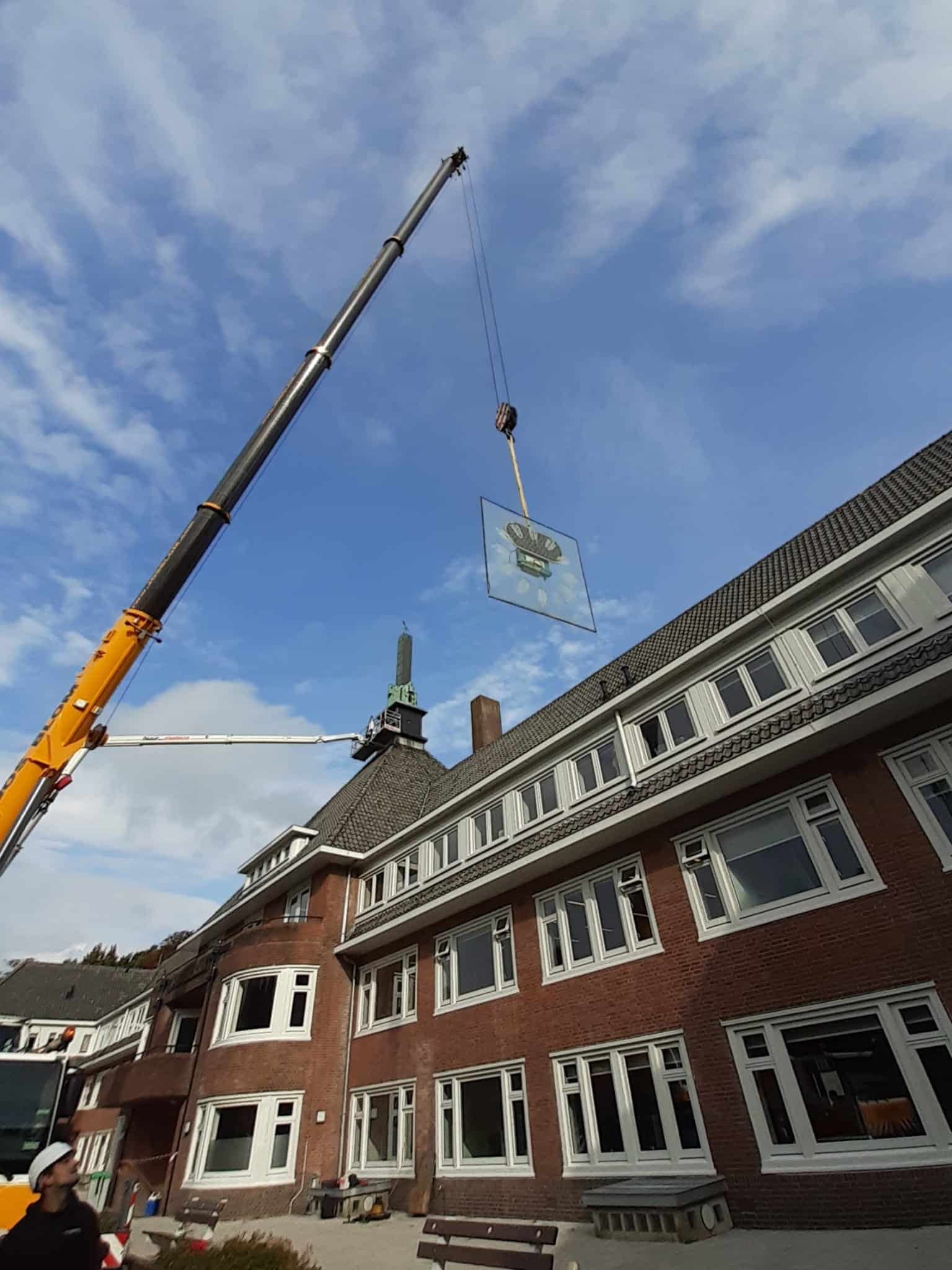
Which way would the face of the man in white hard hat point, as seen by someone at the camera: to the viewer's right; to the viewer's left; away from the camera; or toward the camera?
to the viewer's right

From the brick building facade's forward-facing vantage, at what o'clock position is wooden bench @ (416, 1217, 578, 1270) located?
The wooden bench is roughly at 12 o'clock from the brick building facade.

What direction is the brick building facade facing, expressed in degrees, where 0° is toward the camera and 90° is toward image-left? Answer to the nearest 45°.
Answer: approximately 45°

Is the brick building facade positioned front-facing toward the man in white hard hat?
yes

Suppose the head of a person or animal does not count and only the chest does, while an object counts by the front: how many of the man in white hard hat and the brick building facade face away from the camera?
0

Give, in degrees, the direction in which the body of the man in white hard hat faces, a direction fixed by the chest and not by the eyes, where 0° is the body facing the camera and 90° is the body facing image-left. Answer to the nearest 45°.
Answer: approximately 315°
